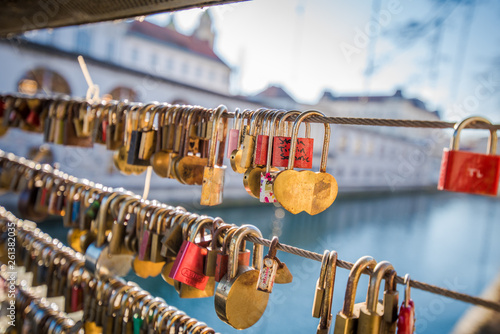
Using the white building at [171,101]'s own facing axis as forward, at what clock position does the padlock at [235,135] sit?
The padlock is roughly at 1 o'clock from the white building.

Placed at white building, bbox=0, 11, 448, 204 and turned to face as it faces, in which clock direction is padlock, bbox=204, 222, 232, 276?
The padlock is roughly at 1 o'clock from the white building.

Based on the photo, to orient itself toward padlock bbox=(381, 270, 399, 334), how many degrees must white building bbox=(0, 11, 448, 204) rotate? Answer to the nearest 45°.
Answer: approximately 45° to its right

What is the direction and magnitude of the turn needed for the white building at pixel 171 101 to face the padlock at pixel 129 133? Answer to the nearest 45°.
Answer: approximately 45° to its right

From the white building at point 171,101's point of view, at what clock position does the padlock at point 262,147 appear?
The padlock is roughly at 1 o'clock from the white building.

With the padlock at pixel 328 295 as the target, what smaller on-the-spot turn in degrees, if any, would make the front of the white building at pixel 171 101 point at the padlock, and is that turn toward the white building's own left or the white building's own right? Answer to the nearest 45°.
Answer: approximately 45° to the white building's own right

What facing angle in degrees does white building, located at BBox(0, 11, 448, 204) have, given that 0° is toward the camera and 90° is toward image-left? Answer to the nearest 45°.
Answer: approximately 315°

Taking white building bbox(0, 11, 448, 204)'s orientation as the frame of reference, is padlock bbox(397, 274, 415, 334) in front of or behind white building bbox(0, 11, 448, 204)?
in front

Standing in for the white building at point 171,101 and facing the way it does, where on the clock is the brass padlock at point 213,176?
The brass padlock is roughly at 1 o'clock from the white building.

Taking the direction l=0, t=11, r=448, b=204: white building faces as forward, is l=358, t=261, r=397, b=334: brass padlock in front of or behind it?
in front

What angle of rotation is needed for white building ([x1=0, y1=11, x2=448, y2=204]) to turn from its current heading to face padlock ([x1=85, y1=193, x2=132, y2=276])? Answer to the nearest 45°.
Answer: approximately 45° to its right

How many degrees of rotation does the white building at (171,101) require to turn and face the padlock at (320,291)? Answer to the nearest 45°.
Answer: approximately 45° to its right
